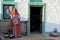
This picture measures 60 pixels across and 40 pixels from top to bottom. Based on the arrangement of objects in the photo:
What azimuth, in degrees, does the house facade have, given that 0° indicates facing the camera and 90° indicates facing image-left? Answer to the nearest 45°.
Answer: approximately 0°
